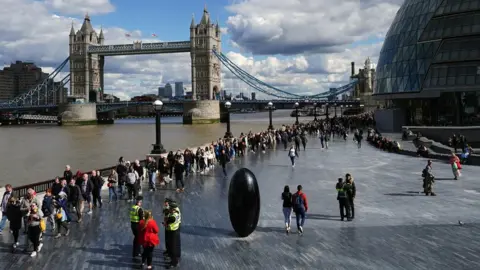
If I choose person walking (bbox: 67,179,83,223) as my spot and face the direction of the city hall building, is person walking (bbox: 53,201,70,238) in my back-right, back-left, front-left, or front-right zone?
back-right

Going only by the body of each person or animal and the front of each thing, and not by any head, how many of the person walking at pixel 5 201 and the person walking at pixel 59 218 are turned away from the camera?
0

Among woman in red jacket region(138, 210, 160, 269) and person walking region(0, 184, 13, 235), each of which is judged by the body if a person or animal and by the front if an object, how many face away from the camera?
1

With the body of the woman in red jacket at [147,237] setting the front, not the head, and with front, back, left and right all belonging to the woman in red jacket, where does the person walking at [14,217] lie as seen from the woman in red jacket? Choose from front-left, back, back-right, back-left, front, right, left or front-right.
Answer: front-left

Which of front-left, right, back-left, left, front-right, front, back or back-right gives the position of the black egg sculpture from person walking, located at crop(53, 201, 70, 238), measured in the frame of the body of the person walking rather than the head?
left

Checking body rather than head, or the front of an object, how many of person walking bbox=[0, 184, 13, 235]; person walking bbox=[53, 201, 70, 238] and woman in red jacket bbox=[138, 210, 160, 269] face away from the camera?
1

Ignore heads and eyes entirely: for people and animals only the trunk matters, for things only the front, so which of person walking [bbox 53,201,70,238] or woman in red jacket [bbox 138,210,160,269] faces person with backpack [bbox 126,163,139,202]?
the woman in red jacket

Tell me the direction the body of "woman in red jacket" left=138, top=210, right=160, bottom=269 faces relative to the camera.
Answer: away from the camera

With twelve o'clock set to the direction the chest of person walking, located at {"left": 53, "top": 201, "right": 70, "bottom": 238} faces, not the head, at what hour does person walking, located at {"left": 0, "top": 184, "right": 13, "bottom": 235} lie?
person walking, located at {"left": 0, "top": 184, "right": 13, "bottom": 235} is roughly at 2 o'clock from person walking, located at {"left": 53, "top": 201, "right": 70, "bottom": 238}.

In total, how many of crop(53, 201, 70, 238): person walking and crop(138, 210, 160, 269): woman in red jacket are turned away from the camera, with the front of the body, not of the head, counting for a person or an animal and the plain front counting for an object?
1
